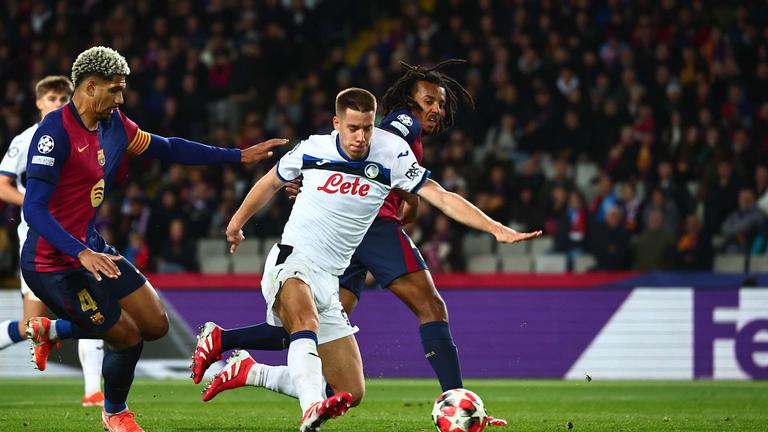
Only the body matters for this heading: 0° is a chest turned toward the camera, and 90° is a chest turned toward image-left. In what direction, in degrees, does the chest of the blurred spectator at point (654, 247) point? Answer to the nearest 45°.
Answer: approximately 0°

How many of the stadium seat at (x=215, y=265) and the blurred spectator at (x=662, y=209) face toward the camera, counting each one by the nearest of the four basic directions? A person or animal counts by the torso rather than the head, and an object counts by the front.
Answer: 2

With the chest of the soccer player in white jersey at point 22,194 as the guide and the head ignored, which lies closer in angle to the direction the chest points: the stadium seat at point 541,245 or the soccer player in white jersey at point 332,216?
the soccer player in white jersey

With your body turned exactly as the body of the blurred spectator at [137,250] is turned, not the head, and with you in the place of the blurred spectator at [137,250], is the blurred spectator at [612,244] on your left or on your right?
on your left

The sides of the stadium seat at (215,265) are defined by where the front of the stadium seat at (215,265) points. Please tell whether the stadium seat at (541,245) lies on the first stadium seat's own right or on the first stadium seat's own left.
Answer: on the first stadium seat's own left

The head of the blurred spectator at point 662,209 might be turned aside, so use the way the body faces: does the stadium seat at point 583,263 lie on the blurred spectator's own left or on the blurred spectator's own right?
on the blurred spectator's own right

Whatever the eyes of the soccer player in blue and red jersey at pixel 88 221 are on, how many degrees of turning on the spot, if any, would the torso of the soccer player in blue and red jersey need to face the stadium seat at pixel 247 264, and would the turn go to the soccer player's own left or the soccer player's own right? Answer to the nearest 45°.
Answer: approximately 135° to the soccer player's own left

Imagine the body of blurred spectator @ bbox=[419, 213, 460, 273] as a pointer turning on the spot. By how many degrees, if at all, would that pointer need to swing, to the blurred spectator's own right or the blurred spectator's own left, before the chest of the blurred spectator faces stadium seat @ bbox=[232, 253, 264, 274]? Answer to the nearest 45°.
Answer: approximately 90° to the blurred spectator's own right

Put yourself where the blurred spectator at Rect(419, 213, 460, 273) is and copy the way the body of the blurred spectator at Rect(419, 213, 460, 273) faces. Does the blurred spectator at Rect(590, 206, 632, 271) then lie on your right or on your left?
on your left

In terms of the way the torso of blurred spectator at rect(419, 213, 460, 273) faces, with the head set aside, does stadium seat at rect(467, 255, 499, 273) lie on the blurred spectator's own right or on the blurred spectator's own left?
on the blurred spectator's own left
